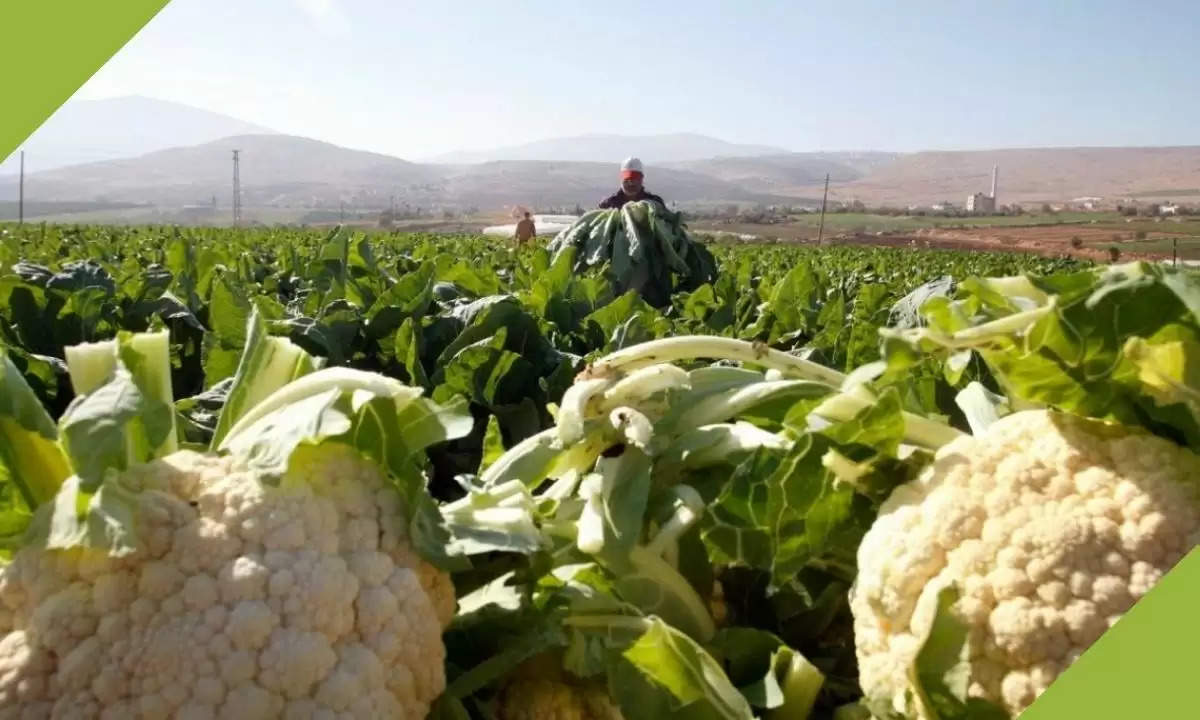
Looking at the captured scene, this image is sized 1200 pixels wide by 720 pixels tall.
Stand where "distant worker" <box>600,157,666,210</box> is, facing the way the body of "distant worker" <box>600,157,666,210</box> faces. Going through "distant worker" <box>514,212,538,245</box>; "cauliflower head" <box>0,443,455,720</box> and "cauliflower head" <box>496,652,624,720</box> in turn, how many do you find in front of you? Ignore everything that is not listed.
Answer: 2

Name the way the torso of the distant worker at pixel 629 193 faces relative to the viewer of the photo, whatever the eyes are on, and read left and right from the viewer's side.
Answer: facing the viewer

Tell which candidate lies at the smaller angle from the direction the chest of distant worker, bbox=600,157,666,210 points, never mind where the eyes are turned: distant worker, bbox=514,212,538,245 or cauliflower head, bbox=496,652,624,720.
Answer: the cauliflower head

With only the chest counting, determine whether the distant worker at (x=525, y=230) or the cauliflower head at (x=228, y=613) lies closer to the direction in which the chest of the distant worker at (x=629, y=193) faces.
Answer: the cauliflower head

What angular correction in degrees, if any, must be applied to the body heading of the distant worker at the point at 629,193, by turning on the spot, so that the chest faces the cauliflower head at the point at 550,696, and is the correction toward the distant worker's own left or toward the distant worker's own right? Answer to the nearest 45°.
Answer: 0° — they already face it

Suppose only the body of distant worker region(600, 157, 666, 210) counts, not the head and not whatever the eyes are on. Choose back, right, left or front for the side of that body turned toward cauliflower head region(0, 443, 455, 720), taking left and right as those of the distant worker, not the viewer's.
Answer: front

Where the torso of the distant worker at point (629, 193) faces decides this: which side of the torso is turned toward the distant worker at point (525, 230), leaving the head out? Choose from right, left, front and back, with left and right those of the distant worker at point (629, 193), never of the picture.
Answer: back
